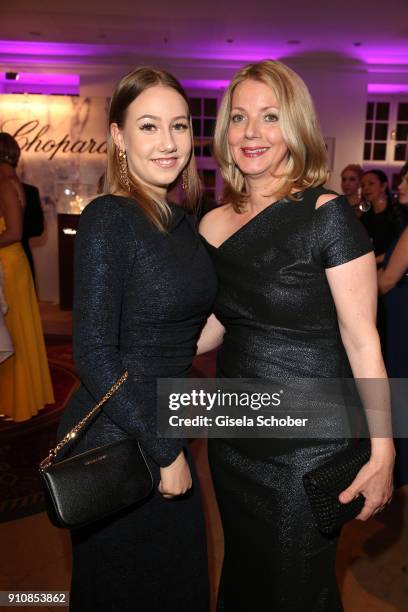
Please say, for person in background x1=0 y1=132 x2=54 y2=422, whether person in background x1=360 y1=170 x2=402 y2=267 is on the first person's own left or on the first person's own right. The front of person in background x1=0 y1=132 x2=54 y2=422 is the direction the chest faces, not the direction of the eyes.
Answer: on the first person's own right

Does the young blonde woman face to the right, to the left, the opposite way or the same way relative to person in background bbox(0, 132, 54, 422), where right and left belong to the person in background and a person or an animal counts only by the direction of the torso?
the opposite way

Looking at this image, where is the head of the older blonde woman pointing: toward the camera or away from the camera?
toward the camera

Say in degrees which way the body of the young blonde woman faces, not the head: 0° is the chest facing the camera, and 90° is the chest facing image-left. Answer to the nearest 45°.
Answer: approximately 315°

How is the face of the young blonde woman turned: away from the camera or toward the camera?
toward the camera

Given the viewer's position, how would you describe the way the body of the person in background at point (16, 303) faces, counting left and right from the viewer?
facing away from the viewer and to the left of the viewer

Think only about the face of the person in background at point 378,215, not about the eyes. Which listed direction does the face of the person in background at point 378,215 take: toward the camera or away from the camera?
toward the camera

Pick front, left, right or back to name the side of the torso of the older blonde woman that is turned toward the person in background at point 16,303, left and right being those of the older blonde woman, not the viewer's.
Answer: right
